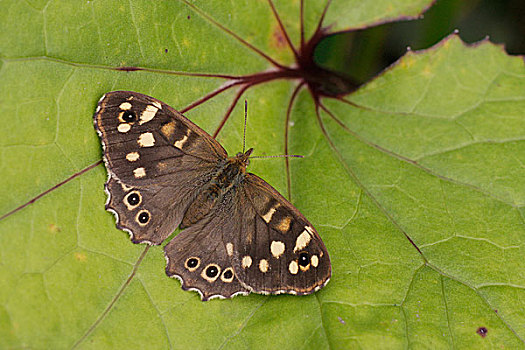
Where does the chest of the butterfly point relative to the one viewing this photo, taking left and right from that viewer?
facing away from the viewer and to the right of the viewer
